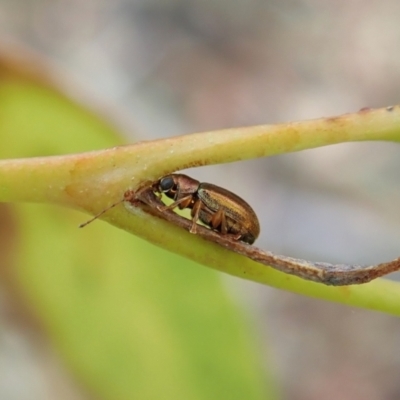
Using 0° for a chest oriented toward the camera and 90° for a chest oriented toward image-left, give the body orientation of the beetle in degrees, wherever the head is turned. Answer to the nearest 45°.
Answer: approximately 90°

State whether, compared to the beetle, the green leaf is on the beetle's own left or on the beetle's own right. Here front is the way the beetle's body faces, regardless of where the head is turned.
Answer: on the beetle's own right
